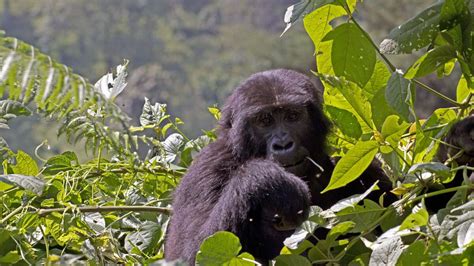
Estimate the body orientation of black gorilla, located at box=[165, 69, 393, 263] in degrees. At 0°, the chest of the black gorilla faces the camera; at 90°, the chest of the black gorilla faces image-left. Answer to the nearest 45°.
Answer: approximately 315°

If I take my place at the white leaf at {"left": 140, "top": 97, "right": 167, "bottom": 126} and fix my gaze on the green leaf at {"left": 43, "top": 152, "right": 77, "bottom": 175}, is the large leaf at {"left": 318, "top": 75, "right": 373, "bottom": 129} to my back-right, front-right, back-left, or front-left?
back-left

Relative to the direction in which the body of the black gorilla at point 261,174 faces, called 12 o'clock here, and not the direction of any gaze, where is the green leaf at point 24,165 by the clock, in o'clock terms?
The green leaf is roughly at 4 o'clock from the black gorilla.

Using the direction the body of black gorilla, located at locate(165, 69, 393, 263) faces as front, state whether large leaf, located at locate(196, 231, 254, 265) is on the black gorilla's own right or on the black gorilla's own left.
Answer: on the black gorilla's own right

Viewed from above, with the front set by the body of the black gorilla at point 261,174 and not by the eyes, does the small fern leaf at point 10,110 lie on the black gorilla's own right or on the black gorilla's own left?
on the black gorilla's own right

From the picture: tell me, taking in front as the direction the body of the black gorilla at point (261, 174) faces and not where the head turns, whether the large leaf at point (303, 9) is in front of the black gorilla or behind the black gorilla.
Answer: in front

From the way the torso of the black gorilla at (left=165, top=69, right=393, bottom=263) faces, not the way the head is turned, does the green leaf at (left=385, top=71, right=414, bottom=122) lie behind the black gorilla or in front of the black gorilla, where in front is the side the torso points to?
in front

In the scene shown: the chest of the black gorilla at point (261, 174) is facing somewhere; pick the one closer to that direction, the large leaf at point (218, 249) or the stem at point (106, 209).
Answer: the large leaf
